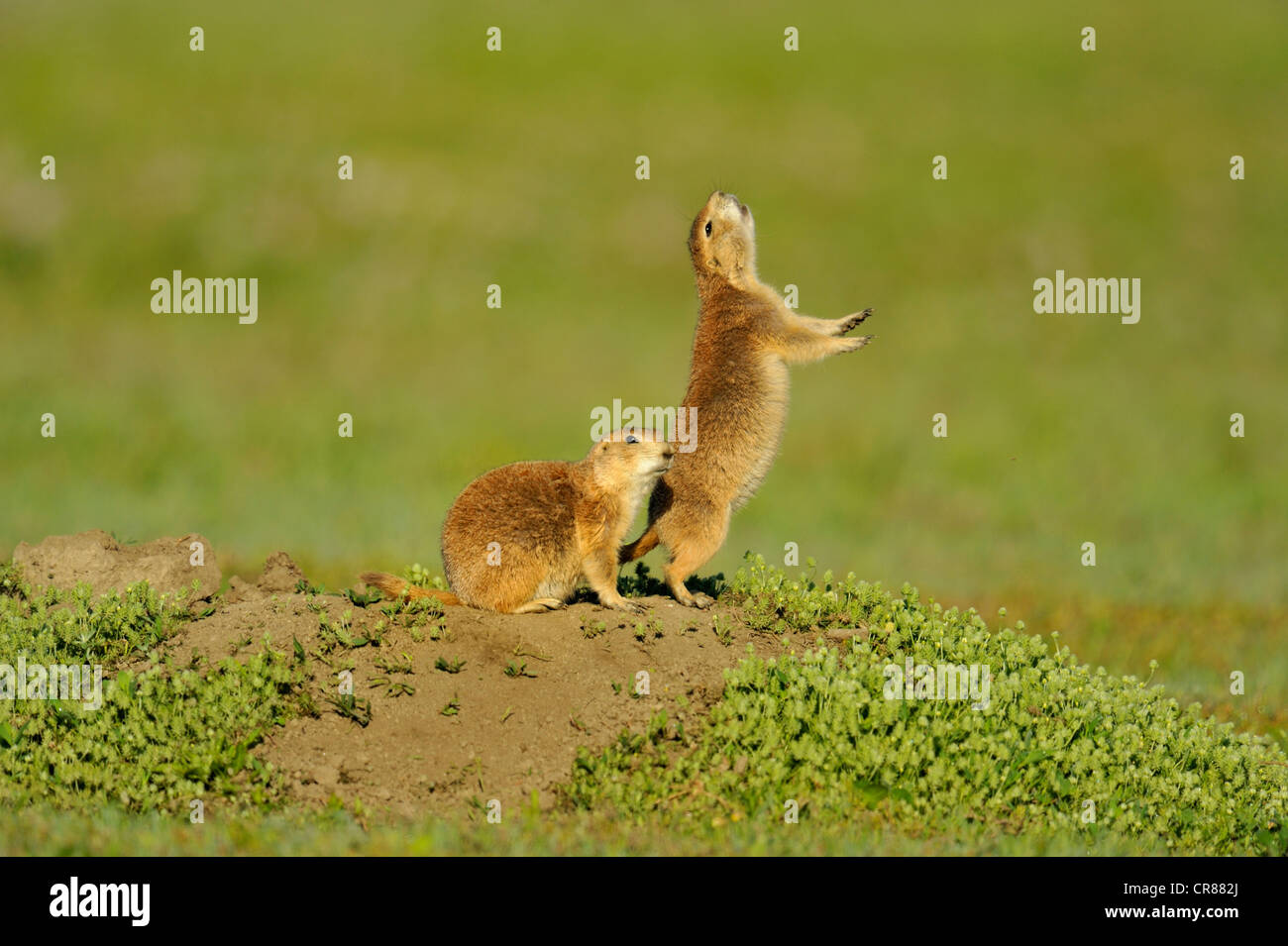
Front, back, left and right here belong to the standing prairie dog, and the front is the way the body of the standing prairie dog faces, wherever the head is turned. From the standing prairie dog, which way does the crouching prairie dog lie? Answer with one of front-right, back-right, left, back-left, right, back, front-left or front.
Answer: back-right

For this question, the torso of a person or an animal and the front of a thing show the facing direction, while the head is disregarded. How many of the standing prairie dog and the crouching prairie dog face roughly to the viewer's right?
2

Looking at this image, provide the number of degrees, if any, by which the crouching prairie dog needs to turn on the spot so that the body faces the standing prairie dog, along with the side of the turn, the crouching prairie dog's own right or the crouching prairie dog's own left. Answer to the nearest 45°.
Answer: approximately 45° to the crouching prairie dog's own left

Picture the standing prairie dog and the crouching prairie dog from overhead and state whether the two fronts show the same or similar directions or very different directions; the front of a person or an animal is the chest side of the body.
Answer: same or similar directions

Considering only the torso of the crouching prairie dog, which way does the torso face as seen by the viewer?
to the viewer's right

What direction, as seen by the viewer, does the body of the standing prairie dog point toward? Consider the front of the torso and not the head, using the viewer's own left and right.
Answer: facing to the right of the viewer
